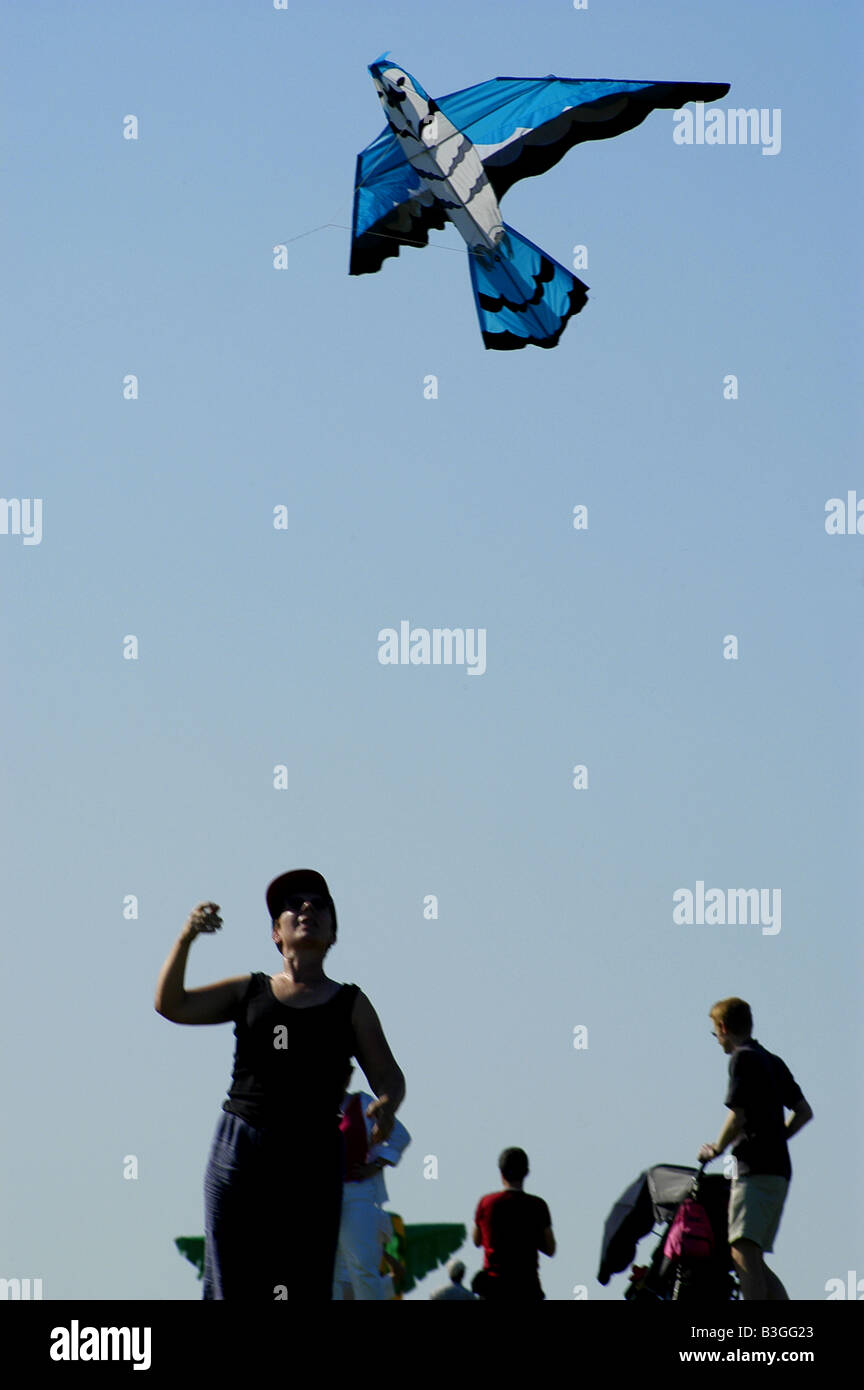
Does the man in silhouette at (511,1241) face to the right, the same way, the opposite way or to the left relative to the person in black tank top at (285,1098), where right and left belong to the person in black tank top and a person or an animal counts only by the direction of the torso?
the opposite way

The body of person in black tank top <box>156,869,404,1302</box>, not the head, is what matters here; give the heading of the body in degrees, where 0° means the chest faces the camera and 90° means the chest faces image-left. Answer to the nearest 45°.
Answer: approximately 0°

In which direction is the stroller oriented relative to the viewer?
to the viewer's left

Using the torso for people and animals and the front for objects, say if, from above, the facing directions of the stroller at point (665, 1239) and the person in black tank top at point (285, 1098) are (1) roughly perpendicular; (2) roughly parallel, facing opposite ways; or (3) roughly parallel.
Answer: roughly perpendicular

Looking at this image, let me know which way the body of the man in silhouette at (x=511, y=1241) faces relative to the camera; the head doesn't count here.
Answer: away from the camera

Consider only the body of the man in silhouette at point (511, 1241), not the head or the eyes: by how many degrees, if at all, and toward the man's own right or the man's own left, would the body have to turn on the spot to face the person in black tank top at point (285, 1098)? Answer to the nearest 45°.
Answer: approximately 180°
